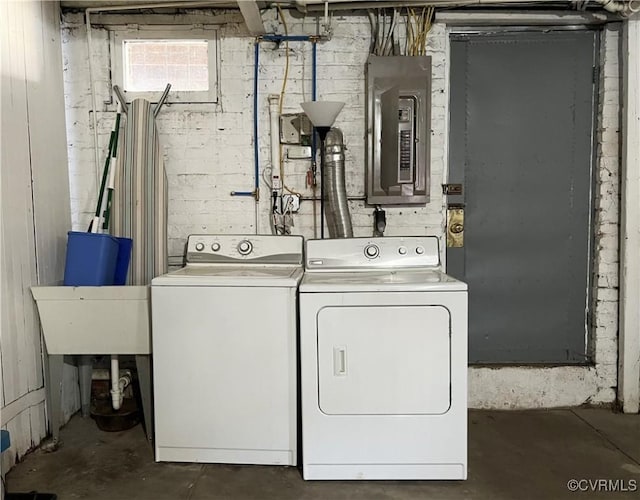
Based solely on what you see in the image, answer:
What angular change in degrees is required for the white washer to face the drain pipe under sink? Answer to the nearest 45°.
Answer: approximately 135° to its right

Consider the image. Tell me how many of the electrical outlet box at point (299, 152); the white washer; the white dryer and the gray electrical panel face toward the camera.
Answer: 4

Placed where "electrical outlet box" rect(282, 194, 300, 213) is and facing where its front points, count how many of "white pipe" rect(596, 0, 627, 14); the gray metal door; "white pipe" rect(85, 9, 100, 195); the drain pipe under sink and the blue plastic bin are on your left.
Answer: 2

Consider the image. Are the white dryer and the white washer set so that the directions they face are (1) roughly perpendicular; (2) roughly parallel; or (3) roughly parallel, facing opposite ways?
roughly parallel

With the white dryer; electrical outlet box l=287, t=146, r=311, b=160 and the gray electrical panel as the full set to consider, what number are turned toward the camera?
3

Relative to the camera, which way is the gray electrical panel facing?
toward the camera

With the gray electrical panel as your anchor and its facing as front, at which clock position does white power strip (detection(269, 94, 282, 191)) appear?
The white power strip is roughly at 3 o'clock from the gray electrical panel.

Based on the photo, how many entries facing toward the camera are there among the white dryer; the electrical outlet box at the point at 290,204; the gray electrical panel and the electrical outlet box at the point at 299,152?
4

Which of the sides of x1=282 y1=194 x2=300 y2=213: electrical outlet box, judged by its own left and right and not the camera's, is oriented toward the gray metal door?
left

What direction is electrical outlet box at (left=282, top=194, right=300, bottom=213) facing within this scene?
toward the camera

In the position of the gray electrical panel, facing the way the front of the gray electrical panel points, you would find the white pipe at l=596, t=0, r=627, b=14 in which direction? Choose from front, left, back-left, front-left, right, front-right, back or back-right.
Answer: left
